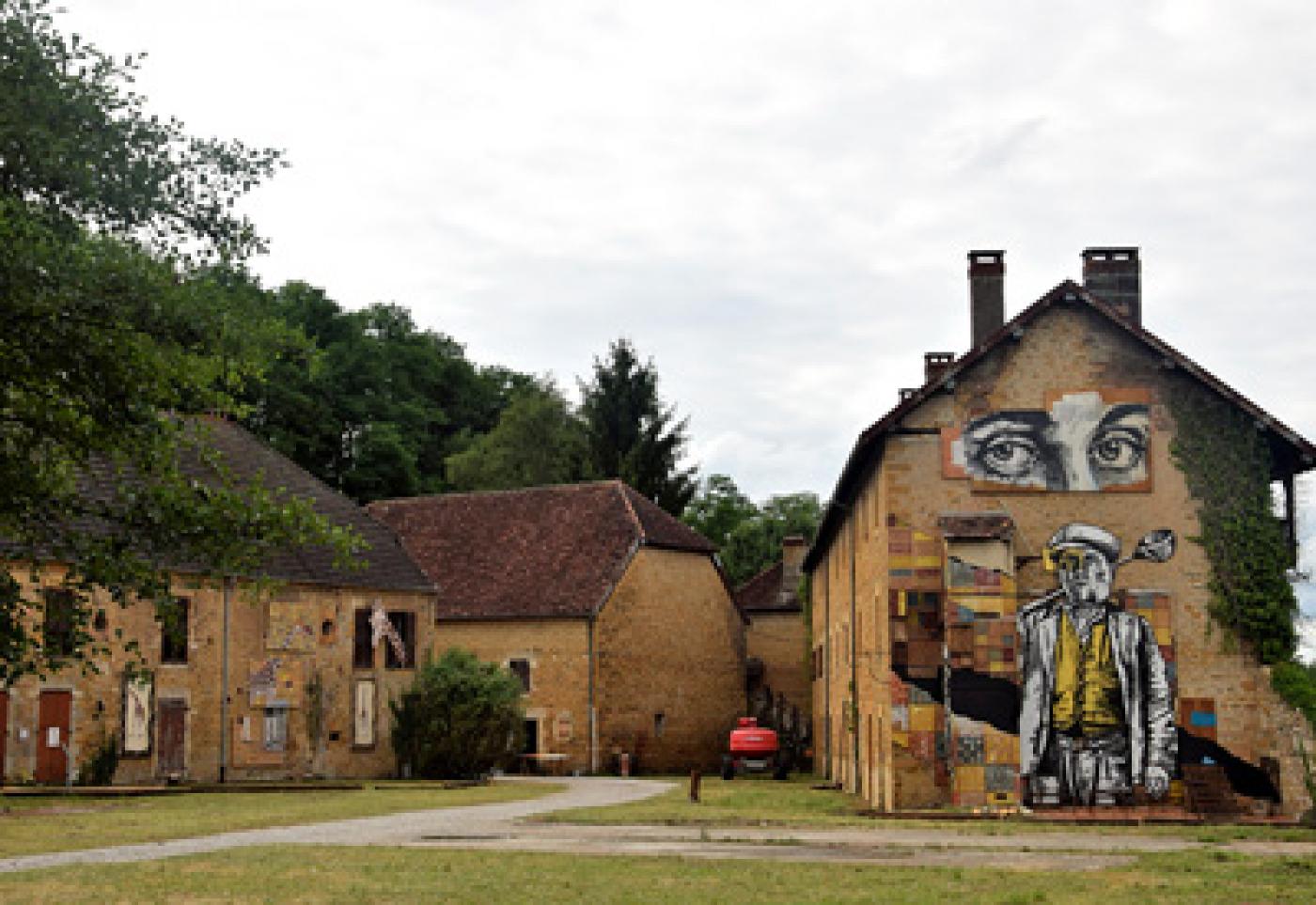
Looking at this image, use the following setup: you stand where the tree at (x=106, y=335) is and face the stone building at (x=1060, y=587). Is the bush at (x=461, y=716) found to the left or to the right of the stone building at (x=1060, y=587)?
left

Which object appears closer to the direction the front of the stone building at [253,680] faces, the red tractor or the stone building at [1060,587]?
the stone building

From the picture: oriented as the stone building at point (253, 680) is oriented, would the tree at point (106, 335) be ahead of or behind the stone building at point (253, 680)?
ahead

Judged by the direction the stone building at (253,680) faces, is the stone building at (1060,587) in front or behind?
in front

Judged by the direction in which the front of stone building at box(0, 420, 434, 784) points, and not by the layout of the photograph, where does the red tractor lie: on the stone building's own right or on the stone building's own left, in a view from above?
on the stone building's own left

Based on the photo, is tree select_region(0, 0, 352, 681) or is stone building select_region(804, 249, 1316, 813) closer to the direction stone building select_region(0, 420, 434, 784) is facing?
the tree

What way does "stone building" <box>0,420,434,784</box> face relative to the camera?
toward the camera

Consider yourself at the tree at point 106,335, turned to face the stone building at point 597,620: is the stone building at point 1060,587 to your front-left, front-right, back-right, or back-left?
front-right

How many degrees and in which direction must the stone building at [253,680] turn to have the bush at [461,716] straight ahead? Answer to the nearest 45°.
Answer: approximately 90° to its left

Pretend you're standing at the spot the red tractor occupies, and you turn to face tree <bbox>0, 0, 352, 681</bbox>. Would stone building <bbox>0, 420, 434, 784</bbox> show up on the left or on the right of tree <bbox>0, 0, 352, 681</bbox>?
right

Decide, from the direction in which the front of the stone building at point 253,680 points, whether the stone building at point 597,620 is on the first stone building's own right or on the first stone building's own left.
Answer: on the first stone building's own left

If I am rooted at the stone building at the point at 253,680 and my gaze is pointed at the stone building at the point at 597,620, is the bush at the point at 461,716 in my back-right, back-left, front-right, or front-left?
front-right

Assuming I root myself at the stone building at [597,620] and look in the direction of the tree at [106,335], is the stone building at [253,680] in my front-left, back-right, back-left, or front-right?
front-right

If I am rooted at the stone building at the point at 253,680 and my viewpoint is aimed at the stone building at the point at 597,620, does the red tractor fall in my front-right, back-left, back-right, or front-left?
front-right
